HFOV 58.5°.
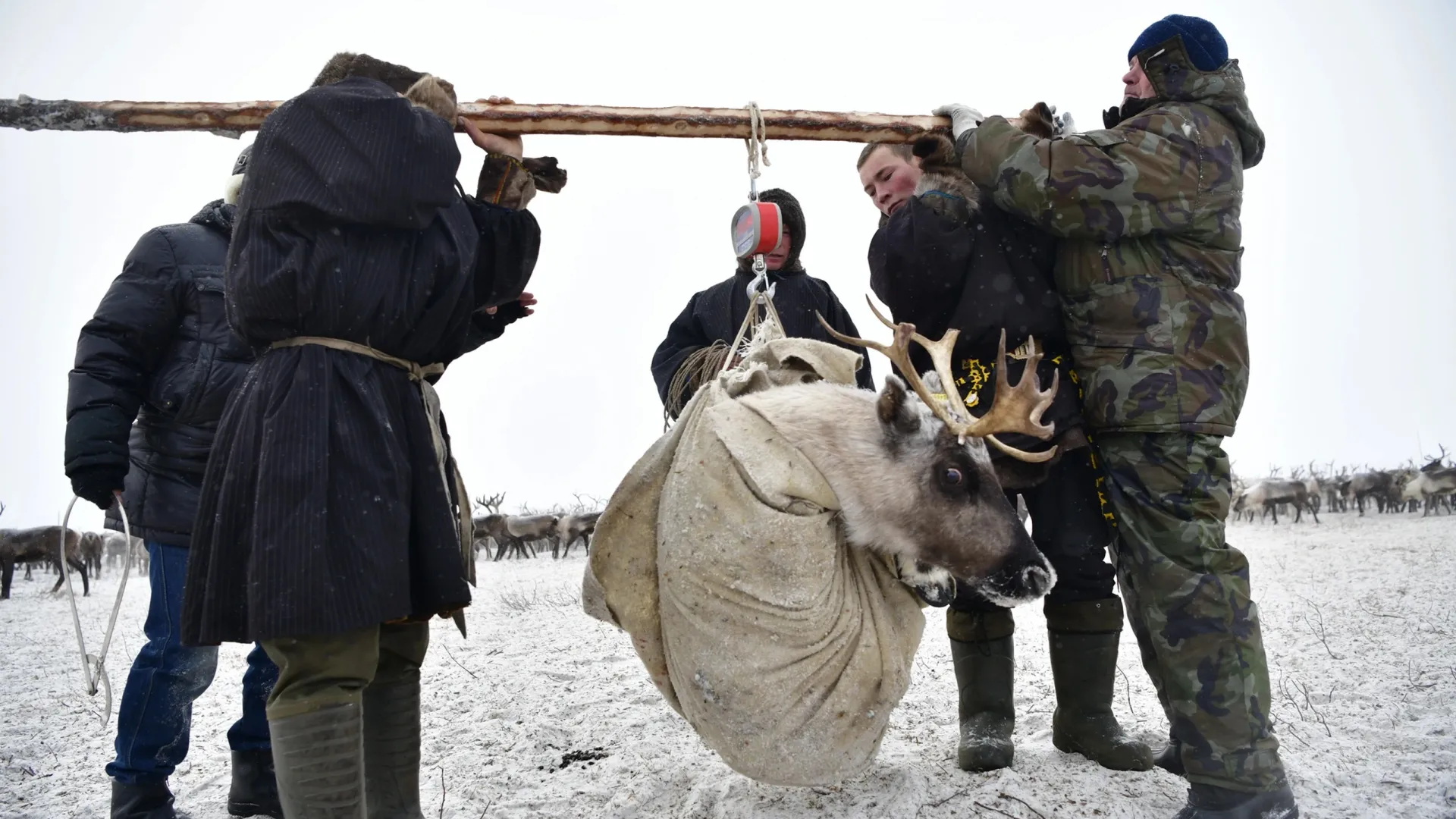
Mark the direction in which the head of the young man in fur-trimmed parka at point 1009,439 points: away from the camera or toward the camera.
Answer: toward the camera

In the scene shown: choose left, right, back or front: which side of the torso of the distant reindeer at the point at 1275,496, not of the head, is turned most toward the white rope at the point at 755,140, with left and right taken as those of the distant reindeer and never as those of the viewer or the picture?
left

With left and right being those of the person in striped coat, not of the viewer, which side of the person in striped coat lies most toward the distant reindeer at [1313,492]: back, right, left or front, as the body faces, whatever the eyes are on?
front

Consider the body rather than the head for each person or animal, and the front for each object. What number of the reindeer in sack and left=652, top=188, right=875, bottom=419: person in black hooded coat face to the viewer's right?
1

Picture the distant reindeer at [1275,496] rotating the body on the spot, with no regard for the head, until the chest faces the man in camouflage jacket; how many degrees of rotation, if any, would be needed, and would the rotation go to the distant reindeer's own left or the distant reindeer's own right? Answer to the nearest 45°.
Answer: approximately 90° to the distant reindeer's own left

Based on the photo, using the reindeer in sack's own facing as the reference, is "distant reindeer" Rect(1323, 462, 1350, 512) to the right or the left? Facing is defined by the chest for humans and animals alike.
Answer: on its left

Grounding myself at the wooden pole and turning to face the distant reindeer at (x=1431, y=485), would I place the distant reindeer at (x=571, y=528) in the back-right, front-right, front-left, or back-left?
front-left

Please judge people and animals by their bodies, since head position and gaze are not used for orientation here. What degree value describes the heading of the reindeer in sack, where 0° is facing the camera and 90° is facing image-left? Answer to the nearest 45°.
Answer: approximately 270°

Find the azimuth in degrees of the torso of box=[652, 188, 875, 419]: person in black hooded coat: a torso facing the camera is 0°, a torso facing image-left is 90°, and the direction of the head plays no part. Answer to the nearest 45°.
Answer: approximately 0°

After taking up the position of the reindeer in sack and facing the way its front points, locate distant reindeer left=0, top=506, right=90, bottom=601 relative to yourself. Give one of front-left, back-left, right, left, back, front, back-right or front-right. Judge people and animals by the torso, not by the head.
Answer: back-left

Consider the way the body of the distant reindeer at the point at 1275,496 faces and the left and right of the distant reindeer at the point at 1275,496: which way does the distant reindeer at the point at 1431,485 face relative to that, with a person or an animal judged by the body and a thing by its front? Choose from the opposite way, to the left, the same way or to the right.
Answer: the same way

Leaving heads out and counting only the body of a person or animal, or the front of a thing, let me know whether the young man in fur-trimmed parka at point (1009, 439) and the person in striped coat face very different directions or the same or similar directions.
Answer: very different directions

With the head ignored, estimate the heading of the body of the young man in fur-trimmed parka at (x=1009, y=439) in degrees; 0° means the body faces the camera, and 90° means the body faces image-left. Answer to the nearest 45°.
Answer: approximately 0°

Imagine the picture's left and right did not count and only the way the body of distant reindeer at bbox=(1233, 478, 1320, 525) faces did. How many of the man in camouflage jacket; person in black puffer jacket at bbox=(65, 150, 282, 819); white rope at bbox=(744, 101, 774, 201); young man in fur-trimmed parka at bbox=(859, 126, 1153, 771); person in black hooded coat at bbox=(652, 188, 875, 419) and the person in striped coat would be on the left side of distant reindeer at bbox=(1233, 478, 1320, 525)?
6

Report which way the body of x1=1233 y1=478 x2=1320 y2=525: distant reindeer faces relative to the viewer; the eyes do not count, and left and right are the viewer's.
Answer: facing to the left of the viewer
